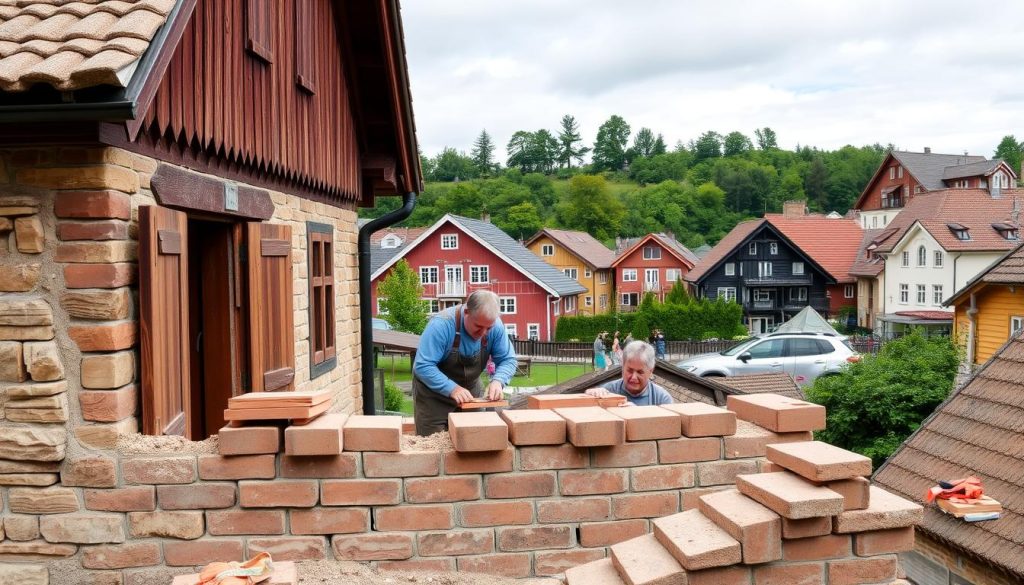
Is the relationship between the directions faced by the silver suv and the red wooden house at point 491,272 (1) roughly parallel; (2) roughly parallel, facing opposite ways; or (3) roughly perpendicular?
roughly perpendicular

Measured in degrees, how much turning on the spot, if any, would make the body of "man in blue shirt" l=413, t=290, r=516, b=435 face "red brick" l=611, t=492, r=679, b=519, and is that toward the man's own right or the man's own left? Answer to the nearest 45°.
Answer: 0° — they already face it

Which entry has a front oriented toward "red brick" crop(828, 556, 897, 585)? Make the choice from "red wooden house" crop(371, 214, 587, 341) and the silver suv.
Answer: the red wooden house

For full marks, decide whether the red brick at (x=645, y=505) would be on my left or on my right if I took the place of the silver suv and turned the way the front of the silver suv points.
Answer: on my left

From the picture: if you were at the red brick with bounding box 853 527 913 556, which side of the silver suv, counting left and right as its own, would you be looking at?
left

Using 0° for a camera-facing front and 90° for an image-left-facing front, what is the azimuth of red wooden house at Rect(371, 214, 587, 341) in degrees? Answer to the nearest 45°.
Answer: approximately 0°

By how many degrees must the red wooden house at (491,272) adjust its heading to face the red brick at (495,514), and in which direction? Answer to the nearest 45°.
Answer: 0° — it already faces it

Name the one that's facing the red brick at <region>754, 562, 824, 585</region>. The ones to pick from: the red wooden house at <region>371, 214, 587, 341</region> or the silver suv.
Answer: the red wooden house

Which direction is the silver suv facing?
to the viewer's left

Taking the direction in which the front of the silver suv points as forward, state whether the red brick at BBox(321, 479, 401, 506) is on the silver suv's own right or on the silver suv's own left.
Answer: on the silver suv's own left

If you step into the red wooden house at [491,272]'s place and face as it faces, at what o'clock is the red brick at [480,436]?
The red brick is roughly at 12 o'clock from the red wooden house.

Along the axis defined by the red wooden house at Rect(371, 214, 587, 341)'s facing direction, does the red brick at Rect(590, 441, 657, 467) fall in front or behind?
in front

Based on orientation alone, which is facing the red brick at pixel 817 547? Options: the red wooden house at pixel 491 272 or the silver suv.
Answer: the red wooden house
